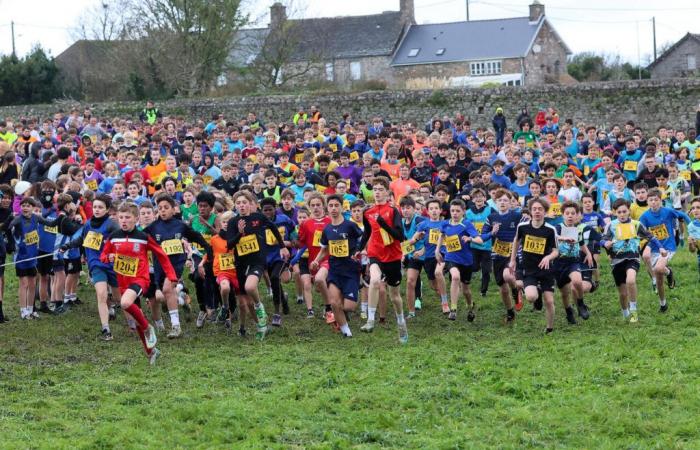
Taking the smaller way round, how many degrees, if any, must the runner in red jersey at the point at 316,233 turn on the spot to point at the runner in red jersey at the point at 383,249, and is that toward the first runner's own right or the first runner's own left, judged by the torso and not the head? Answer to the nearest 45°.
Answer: approximately 45° to the first runner's own left

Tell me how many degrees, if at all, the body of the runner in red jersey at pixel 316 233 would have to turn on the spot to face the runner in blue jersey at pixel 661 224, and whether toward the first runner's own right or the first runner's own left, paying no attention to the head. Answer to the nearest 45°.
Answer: approximately 90° to the first runner's own left

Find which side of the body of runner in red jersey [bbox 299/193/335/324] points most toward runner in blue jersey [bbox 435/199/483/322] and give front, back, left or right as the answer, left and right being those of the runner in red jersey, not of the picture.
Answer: left

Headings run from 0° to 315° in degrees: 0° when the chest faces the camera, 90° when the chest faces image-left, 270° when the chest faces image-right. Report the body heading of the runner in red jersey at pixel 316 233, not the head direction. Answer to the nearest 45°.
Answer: approximately 0°

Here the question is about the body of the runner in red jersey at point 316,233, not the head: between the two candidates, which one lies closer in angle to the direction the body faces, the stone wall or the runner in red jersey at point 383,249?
the runner in red jersey

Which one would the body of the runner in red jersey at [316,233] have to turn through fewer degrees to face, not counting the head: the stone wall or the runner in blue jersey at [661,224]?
the runner in blue jersey

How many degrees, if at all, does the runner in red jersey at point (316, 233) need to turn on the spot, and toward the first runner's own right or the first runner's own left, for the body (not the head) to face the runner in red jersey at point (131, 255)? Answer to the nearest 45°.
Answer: approximately 45° to the first runner's own right
